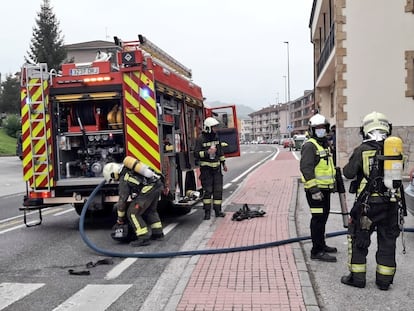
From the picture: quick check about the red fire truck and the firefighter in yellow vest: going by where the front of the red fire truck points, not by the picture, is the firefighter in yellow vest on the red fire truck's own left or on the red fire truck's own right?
on the red fire truck's own right

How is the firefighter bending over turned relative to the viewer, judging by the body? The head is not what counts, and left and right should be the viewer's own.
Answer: facing to the left of the viewer

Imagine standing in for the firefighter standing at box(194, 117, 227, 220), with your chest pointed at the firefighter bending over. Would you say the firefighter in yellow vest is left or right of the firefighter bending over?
left

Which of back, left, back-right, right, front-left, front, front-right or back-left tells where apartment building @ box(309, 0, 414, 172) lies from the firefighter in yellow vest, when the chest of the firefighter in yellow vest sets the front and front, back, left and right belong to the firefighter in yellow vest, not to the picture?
back-left

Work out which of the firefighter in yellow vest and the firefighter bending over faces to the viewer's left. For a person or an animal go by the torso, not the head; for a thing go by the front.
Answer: the firefighter bending over

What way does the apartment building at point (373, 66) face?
to the viewer's left

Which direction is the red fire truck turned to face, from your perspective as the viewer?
facing away from the viewer and to the right of the viewer

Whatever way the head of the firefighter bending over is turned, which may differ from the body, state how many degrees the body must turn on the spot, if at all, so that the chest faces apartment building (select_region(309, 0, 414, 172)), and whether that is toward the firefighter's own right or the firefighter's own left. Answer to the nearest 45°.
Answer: approximately 135° to the firefighter's own right
